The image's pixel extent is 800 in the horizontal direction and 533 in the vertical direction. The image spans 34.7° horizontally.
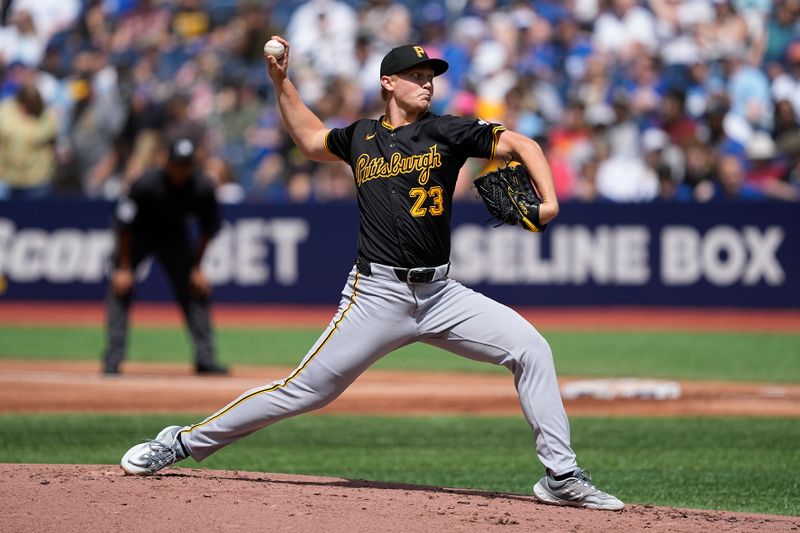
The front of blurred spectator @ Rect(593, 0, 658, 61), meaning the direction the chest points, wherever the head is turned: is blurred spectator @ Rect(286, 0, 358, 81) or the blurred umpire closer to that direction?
the blurred umpire

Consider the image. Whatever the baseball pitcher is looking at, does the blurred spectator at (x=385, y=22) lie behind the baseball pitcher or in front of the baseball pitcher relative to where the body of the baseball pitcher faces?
behind

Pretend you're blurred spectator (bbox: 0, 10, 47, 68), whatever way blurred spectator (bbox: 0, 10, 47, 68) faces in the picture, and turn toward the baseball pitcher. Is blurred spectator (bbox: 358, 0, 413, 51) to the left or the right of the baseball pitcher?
left

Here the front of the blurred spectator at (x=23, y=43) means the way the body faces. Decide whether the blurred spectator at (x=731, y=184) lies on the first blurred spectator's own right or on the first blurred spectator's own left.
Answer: on the first blurred spectator's own left

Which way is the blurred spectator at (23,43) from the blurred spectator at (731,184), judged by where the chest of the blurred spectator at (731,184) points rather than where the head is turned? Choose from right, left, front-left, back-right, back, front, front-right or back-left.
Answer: right

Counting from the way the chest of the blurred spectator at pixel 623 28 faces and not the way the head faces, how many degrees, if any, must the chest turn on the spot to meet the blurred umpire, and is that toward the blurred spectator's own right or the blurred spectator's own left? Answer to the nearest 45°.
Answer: approximately 45° to the blurred spectator's own right
